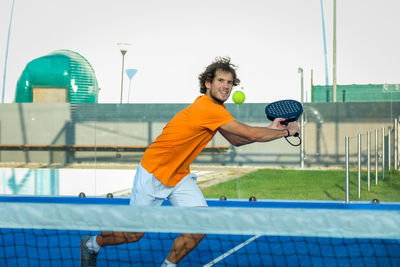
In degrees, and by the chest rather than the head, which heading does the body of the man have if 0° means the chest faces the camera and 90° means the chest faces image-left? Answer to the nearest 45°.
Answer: approximately 270°

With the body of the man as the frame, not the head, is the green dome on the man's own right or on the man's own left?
on the man's own left
